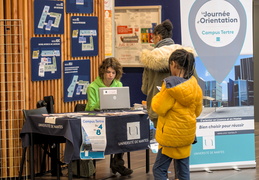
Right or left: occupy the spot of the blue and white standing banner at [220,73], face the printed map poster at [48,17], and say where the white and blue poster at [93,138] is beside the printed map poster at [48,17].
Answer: left

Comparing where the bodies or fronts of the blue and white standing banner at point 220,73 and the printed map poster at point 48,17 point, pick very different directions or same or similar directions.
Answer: same or similar directions

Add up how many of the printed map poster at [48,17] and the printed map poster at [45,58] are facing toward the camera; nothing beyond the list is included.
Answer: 2

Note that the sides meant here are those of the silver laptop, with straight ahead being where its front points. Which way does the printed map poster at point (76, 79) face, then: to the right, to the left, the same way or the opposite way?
the opposite way

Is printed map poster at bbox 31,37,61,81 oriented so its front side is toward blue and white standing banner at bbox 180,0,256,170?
no

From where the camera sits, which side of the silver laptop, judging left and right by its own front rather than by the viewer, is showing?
back

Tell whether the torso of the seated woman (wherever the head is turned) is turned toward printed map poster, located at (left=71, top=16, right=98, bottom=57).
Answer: no

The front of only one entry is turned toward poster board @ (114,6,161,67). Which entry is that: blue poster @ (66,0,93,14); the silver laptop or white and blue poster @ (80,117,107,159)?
the silver laptop

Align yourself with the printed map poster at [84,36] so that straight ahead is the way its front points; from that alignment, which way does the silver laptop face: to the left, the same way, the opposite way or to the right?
the opposite way

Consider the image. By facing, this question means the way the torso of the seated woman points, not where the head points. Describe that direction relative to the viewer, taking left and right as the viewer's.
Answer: facing the viewer and to the right of the viewer

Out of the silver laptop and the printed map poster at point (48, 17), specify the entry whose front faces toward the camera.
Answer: the printed map poster

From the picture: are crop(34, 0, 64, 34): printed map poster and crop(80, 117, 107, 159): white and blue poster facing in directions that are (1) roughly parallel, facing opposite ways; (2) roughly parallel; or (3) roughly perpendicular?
roughly parallel

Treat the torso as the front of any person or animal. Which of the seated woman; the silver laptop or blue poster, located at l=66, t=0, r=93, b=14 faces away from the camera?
the silver laptop

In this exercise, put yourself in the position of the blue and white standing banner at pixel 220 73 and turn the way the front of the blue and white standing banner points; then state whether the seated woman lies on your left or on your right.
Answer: on your right

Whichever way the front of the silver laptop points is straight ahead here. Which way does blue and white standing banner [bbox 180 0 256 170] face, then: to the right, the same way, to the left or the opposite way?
the opposite way

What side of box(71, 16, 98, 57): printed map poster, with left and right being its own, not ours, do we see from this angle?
front

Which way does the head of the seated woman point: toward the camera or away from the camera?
toward the camera

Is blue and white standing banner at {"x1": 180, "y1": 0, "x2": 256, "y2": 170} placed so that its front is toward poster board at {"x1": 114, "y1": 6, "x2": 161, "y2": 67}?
no

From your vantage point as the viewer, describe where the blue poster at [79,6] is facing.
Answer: facing the viewer
